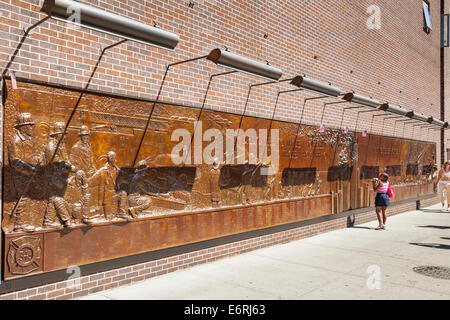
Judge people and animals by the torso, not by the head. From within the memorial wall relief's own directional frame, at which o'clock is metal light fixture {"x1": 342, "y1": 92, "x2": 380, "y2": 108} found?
The metal light fixture is roughly at 9 o'clock from the memorial wall relief.

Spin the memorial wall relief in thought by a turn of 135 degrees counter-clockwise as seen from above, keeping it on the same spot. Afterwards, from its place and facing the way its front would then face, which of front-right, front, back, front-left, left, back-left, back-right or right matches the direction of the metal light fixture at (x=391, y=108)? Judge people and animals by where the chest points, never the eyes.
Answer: front-right

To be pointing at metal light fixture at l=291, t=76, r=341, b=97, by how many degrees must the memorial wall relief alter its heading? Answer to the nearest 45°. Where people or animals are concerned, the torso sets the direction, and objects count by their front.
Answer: approximately 90° to its right

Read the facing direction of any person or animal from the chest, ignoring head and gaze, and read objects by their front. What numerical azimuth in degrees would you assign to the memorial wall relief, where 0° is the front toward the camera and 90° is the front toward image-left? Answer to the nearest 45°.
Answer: approximately 315°
